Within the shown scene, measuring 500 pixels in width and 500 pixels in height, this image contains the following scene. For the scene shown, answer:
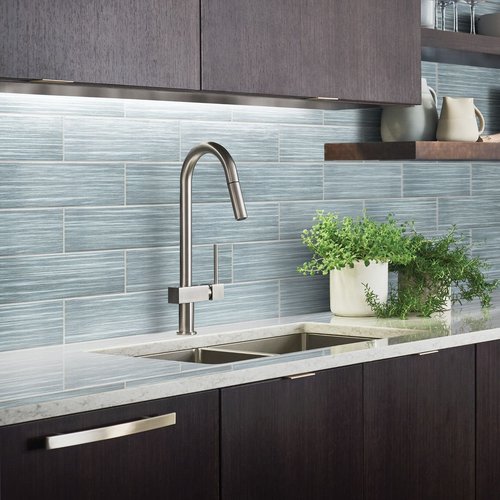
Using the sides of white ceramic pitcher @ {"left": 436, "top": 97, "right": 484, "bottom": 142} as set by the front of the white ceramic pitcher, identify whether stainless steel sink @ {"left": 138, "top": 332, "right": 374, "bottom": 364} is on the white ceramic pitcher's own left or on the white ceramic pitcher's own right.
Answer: on the white ceramic pitcher's own left

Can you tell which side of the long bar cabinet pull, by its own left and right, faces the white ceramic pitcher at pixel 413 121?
left

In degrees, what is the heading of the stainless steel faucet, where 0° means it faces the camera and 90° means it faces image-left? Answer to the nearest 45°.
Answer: approximately 315°

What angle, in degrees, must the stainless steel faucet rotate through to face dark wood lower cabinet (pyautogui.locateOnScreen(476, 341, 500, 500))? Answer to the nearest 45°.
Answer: approximately 45° to its left

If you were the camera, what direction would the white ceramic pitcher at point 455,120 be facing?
facing to the left of the viewer

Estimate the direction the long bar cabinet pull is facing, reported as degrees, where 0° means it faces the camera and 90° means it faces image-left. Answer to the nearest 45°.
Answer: approximately 315°

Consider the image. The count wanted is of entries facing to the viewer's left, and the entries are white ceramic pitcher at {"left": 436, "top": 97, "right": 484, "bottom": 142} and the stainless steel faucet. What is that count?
1
